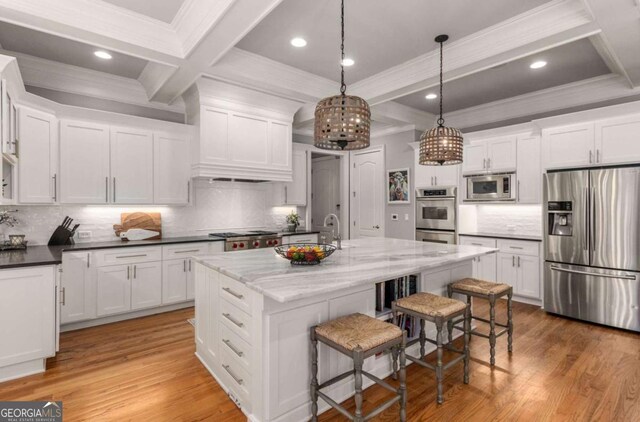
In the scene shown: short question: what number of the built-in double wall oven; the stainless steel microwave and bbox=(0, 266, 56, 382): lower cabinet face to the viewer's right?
1

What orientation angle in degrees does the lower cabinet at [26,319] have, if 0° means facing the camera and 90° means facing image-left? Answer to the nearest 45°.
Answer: approximately 270°

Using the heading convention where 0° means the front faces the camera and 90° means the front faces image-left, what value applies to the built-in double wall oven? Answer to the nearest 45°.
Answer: approximately 45°

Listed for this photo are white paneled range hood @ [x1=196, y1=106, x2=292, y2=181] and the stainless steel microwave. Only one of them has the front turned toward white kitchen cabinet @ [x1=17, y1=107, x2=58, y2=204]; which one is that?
the stainless steel microwave

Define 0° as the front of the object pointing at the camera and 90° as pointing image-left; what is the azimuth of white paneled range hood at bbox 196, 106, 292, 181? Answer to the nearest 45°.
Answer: approximately 315°

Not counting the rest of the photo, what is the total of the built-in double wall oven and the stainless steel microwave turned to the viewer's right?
0

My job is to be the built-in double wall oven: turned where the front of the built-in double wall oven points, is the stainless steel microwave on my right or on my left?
on my left

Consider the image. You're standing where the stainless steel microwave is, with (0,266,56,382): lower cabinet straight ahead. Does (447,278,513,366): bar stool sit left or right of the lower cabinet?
left

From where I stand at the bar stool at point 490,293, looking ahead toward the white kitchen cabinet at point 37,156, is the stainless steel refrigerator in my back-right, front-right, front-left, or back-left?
back-right

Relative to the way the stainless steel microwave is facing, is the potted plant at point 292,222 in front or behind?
in front

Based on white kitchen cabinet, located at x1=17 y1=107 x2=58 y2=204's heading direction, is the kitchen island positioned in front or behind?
in front

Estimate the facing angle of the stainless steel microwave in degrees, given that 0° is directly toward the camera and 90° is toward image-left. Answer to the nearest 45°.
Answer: approximately 45°
